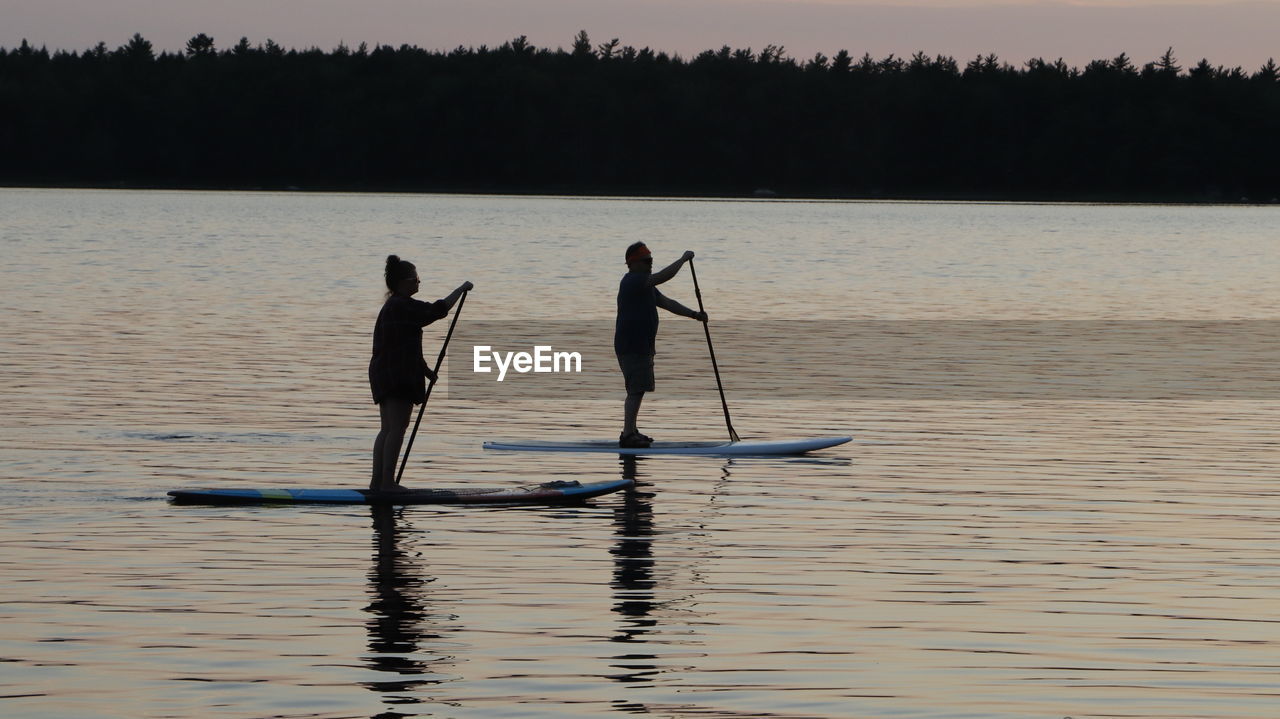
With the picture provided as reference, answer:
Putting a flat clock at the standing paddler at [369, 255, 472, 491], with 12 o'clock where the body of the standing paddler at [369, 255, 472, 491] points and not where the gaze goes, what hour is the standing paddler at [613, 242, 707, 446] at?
the standing paddler at [613, 242, 707, 446] is roughly at 10 o'clock from the standing paddler at [369, 255, 472, 491].

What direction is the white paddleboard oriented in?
to the viewer's right

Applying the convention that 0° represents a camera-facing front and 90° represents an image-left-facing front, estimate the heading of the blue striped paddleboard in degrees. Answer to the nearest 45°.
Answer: approximately 270°

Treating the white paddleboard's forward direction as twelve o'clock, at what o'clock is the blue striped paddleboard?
The blue striped paddleboard is roughly at 4 o'clock from the white paddleboard.

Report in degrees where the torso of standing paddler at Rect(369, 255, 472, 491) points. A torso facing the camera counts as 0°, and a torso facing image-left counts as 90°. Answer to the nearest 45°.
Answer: approximately 270°

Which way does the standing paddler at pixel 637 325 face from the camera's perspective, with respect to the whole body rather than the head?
to the viewer's right
